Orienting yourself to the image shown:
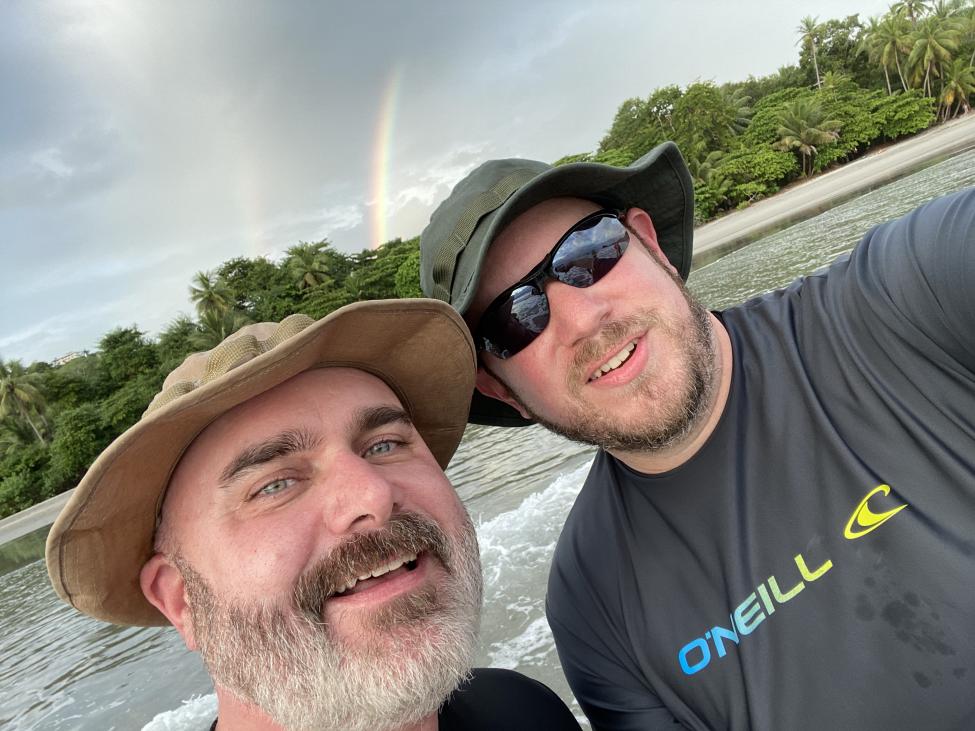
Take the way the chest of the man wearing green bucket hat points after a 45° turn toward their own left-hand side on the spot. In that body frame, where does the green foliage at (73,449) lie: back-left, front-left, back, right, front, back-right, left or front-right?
back

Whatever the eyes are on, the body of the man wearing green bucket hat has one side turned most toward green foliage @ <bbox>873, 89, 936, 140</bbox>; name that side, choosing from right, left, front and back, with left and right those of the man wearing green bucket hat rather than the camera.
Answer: back

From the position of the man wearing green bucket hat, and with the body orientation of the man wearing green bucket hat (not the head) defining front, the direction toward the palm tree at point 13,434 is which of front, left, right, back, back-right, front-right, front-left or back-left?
back-right

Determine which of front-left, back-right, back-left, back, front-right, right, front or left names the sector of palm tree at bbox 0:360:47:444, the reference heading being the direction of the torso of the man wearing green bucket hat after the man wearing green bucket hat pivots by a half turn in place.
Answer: front-left

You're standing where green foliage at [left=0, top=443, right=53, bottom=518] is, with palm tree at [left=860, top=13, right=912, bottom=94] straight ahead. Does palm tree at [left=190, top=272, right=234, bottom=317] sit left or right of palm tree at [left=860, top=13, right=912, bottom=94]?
left

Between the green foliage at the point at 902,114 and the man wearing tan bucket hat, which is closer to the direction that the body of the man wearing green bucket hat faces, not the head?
the man wearing tan bucket hat

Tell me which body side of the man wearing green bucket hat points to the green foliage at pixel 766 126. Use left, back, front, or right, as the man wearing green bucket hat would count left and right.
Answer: back

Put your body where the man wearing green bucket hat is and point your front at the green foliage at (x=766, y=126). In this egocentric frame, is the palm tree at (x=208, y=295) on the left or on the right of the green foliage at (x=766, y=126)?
left

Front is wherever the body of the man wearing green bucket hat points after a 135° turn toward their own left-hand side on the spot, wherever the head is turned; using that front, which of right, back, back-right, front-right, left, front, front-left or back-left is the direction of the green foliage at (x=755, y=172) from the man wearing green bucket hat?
front-left

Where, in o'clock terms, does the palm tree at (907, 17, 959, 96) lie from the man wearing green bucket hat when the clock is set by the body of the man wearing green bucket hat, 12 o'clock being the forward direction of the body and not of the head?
The palm tree is roughly at 7 o'clock from the man wearing green bucket hat.

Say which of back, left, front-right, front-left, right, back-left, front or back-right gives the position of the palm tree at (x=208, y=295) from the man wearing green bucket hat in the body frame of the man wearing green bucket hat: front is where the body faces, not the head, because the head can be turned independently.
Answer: back-right

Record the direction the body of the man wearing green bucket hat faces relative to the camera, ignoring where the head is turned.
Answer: toward the camera

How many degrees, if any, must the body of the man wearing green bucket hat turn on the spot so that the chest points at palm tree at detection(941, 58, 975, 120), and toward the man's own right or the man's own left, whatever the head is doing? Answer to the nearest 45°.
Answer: approximately 135° to the man's own left

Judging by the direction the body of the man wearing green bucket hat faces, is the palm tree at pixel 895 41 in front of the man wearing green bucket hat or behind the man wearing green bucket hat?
behind

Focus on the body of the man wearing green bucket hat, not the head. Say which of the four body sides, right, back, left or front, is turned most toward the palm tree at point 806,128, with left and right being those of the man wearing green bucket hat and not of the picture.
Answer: back
